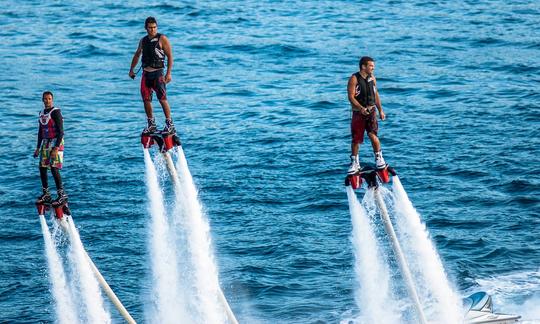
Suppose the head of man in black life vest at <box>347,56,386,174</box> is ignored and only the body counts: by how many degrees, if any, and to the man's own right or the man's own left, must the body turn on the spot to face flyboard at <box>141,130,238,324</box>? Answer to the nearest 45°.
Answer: approximately 135° to the man's own right

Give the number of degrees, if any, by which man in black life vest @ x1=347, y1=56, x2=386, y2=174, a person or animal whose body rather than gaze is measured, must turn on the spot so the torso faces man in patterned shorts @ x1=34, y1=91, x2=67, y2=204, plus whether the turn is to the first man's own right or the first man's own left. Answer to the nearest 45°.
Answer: approximately 135° to the first man's own right

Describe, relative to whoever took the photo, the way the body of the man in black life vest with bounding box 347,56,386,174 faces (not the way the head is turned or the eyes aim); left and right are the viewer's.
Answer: facing the viewer and to the right of the viewer

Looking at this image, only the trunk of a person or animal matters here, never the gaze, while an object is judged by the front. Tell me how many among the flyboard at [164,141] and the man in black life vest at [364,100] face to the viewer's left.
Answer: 0

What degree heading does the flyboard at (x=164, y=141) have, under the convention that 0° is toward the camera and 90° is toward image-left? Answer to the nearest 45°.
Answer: approximately 0°

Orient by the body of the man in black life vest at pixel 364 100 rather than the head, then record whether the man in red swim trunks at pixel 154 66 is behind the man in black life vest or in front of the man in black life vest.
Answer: behind
